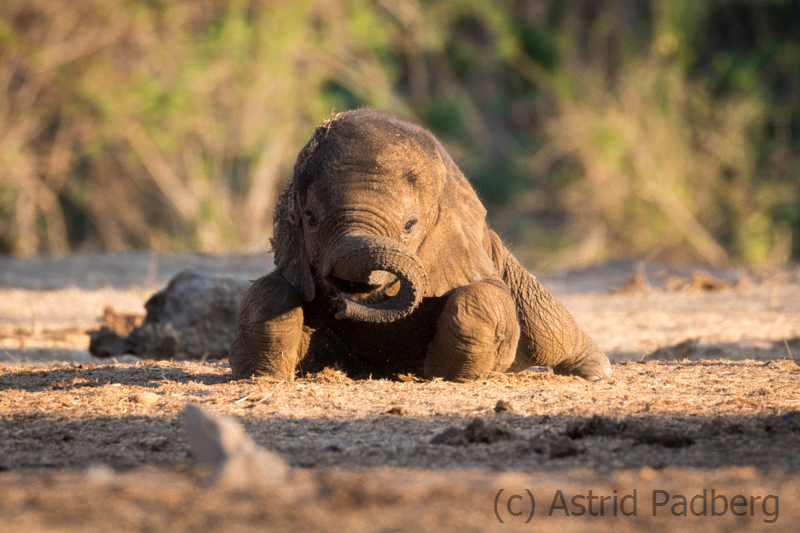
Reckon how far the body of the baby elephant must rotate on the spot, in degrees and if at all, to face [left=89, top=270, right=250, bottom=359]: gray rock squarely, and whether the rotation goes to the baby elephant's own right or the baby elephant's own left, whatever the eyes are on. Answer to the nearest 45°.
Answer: approximately 135° to the baby elephant's own right

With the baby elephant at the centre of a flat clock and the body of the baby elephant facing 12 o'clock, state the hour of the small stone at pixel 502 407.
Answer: The small stone is roughly at 11 o'clock from the baby elephant.

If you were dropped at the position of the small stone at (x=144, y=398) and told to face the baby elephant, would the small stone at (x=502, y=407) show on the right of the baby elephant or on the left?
right

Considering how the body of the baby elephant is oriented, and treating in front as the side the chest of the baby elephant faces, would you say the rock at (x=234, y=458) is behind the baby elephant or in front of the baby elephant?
in front

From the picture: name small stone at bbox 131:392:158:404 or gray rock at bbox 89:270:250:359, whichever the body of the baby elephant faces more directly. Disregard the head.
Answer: the small stone

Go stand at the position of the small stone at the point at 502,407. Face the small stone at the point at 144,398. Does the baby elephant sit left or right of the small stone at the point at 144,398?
right

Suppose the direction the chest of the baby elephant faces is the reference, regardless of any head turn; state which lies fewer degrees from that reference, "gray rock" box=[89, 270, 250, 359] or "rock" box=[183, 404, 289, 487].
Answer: the rock

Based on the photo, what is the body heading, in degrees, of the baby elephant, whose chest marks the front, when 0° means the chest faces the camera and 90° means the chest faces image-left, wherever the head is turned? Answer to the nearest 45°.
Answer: approximately 0°

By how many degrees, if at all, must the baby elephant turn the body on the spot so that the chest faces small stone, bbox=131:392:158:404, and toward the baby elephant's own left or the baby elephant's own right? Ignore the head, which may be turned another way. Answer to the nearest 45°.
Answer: approximately 45° to the baby elephant's own right
